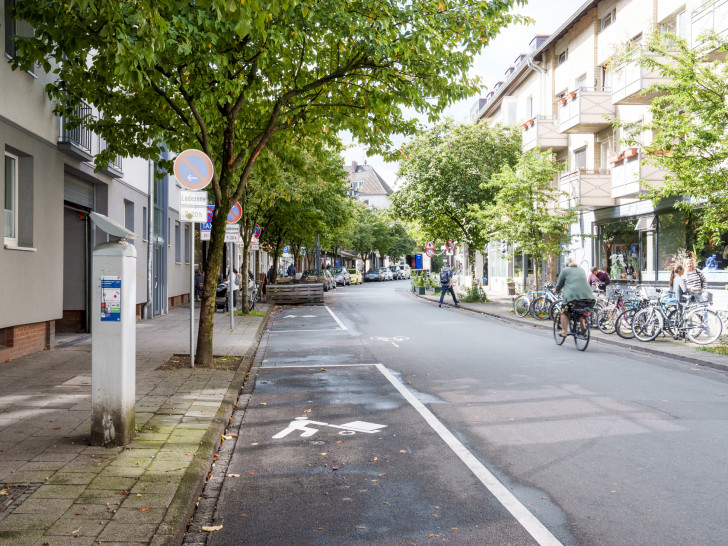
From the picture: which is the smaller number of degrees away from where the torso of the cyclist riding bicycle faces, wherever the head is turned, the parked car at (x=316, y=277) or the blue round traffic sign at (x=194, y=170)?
the parked car

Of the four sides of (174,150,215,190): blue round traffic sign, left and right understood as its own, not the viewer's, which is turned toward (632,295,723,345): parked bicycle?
left

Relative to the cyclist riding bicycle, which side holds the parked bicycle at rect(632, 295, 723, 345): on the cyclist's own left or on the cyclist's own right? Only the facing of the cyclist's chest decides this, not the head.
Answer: on the cyclist's own right

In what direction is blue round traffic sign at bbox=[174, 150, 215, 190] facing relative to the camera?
toward the camera

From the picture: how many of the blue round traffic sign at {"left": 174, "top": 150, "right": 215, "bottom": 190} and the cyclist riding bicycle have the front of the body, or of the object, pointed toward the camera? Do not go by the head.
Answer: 1

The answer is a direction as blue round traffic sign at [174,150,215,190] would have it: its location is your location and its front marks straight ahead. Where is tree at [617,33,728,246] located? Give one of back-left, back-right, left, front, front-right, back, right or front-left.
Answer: left

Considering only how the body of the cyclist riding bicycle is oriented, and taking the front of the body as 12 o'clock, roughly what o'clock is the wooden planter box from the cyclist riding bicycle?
The wooden planter box is roughly at 12 o'clock from the cyclist riding bicycle.

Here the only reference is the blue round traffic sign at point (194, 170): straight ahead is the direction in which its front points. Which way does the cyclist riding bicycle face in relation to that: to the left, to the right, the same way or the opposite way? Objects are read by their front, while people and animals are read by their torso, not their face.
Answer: the opposite way

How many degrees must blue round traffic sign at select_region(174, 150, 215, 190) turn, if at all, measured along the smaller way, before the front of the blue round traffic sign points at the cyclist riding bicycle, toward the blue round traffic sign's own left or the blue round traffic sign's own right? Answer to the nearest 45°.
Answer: approximately 90° to the blue round traffic sign's own left

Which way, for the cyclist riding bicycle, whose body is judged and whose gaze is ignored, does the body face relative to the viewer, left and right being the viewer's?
facing away from the viewer and to the left of the viewer

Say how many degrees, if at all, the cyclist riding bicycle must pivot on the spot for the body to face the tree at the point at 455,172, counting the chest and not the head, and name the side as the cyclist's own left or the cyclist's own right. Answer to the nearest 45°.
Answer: approximately 45° to the cyclist's own right

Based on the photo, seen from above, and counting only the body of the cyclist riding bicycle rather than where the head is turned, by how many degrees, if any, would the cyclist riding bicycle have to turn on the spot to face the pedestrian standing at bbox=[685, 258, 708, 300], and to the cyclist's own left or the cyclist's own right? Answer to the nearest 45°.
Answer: approximately 90° to the cyclist's own right

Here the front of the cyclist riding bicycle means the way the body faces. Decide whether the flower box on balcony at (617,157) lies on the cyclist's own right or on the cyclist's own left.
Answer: on the cyclist's own right
